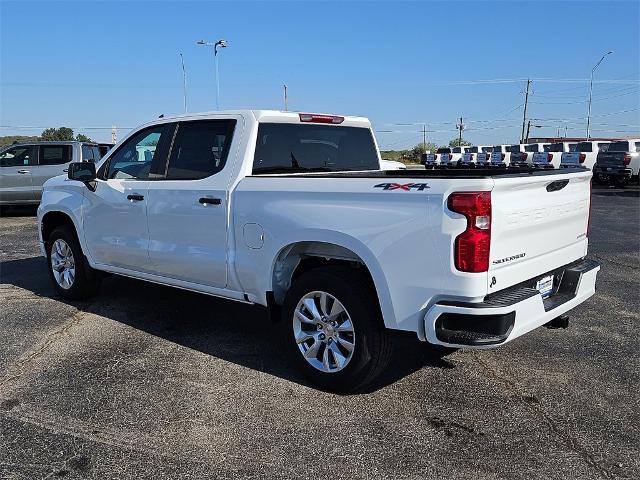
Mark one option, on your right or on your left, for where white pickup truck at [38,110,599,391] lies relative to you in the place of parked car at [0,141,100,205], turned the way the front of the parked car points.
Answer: on your left

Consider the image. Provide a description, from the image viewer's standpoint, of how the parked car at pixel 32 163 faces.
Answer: facing to the left of the viewer

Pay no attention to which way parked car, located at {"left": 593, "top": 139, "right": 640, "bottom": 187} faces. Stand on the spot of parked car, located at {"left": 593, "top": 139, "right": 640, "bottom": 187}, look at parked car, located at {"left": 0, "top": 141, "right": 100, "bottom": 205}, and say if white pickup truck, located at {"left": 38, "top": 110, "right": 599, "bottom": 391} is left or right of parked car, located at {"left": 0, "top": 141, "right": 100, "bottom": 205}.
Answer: left

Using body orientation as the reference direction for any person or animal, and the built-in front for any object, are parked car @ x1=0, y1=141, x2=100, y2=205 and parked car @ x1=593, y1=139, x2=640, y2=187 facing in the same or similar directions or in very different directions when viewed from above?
very different directions

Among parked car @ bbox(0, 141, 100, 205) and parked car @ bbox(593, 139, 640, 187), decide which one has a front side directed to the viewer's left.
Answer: parked car @ bbox(0, 141, 100, 205)

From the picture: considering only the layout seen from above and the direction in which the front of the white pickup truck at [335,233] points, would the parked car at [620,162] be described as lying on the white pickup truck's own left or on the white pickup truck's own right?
on the white pickup truck's own right

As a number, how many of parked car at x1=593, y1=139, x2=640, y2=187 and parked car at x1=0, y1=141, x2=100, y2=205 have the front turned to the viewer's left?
1

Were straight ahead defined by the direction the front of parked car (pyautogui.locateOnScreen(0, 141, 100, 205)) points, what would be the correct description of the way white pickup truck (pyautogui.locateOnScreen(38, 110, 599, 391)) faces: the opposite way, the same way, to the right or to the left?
to the right

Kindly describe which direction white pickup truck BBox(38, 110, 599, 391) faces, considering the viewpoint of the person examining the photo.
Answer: facing away from the viewer and to the left of the viewer

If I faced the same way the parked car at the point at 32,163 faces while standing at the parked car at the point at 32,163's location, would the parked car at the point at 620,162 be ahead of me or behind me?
behind

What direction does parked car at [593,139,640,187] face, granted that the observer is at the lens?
facing away from the viewer and to the right of the viewer
